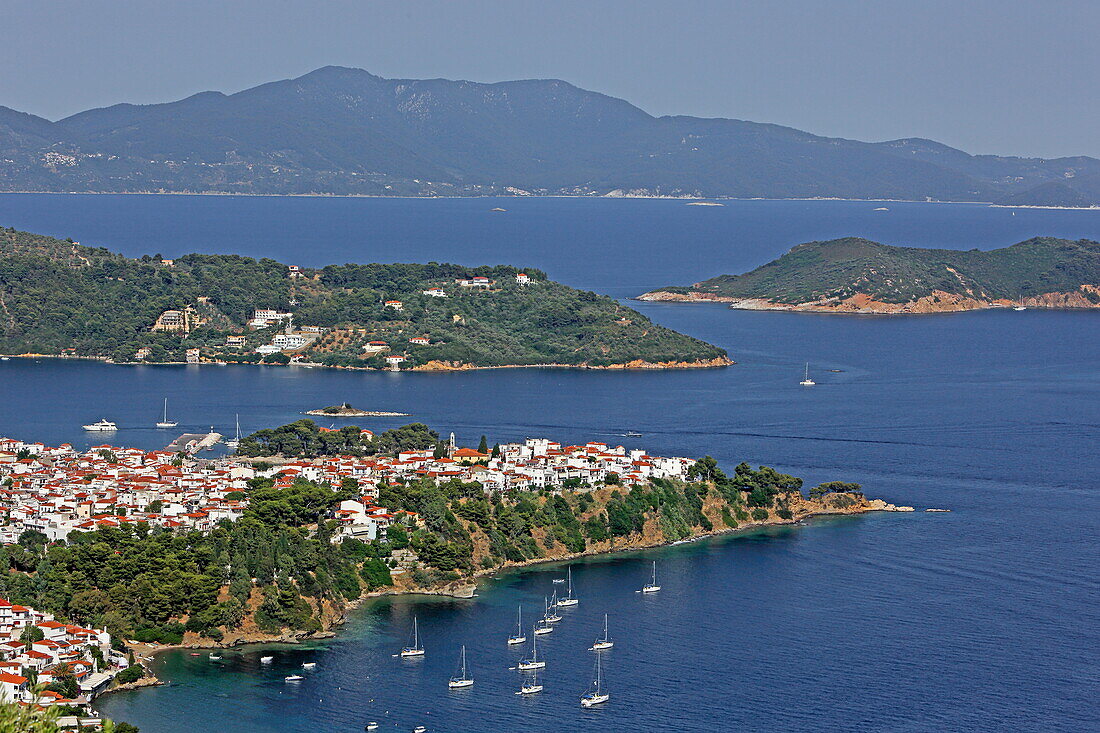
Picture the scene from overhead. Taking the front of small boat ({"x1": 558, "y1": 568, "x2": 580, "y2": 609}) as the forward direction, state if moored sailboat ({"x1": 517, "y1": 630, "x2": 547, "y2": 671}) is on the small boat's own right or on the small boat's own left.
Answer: on the small boat's own right

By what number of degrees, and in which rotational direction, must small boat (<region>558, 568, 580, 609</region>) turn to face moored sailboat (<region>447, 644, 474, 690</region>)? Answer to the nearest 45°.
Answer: approximately 135° to its right
